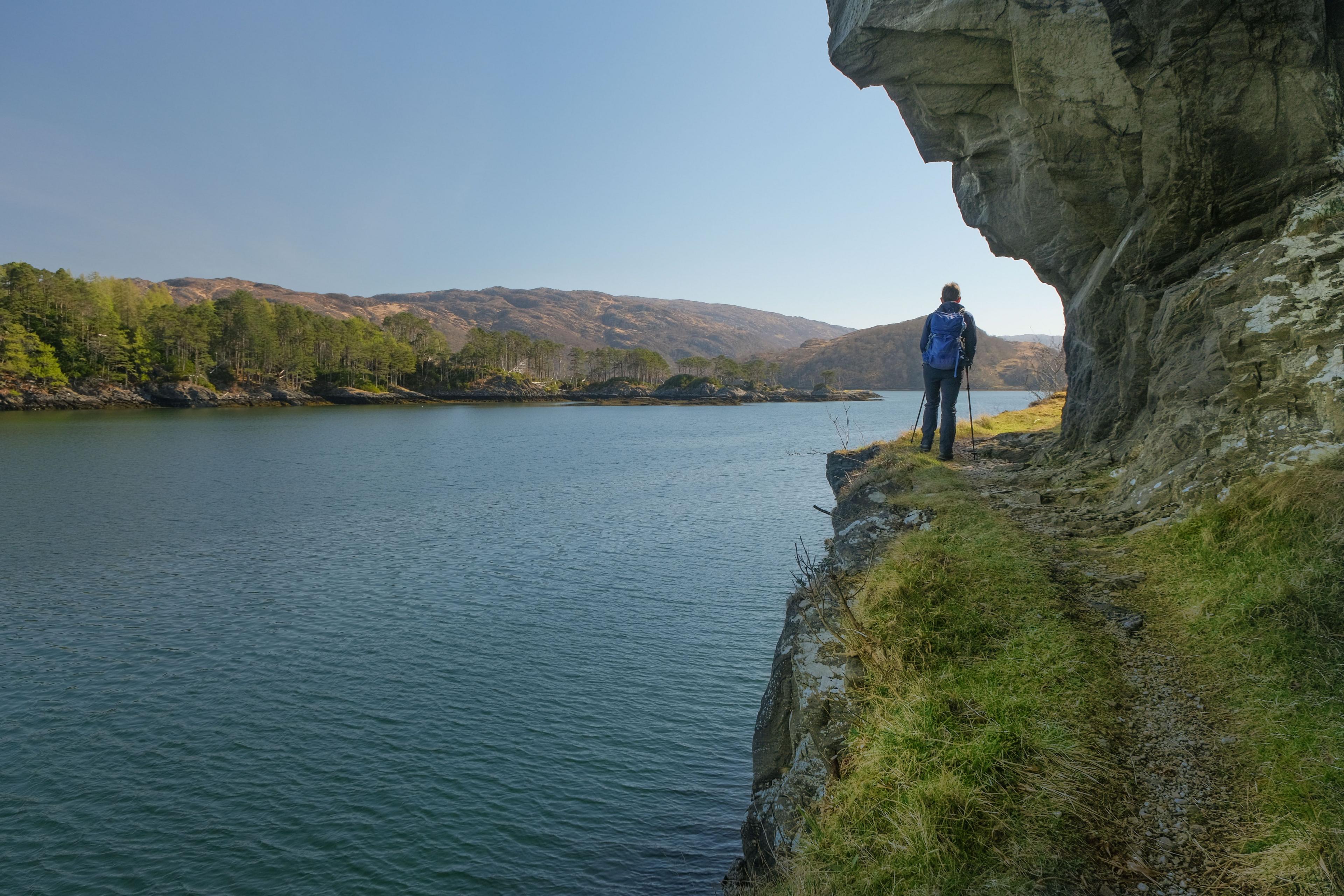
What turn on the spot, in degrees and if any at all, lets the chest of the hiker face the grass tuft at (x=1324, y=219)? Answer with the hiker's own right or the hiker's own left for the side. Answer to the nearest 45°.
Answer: approximately 135° to the hiker's own right

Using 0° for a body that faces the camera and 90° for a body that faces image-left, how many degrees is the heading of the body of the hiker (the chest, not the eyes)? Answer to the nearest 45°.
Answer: approximately 180°
